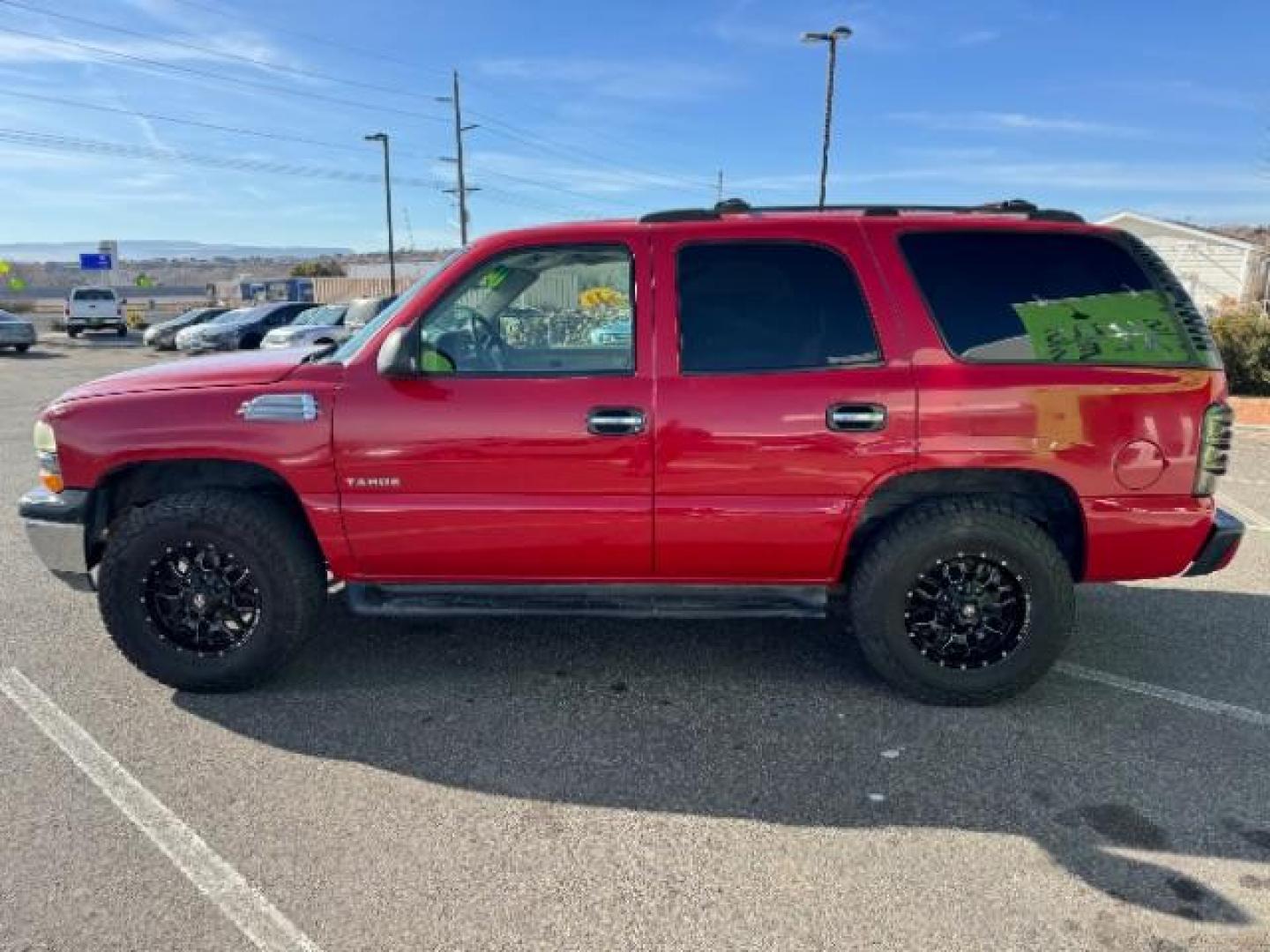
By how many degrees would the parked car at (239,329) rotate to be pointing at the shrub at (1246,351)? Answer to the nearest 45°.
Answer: approximately 90° to its left

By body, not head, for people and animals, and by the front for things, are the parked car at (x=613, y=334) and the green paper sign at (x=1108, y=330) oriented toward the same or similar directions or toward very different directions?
same or similar directions

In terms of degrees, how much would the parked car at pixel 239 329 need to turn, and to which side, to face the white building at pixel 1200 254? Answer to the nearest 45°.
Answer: approximately 135° to its left

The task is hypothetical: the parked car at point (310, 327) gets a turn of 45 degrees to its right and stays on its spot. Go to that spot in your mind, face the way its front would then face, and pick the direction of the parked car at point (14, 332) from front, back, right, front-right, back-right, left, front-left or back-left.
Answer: front-right

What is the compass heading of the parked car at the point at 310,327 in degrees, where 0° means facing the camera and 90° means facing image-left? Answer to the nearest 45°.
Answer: approximately 45°

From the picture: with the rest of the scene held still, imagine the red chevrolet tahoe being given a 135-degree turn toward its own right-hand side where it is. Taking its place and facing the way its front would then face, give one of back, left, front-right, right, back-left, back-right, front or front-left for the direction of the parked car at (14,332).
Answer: left

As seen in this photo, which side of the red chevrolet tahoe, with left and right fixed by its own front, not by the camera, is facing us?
left

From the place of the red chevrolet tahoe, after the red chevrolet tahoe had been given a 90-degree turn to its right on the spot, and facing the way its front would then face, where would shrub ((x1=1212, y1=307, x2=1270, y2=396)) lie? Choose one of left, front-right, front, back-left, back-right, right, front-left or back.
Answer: front-right

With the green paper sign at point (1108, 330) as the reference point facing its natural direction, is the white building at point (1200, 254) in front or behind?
behind

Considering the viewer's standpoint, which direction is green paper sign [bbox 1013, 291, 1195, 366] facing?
facing the viewer

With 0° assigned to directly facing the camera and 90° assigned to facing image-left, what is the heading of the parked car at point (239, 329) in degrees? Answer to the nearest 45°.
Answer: approximately 45°

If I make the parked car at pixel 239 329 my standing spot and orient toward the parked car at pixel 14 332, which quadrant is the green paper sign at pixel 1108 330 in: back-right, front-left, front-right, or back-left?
back-left
